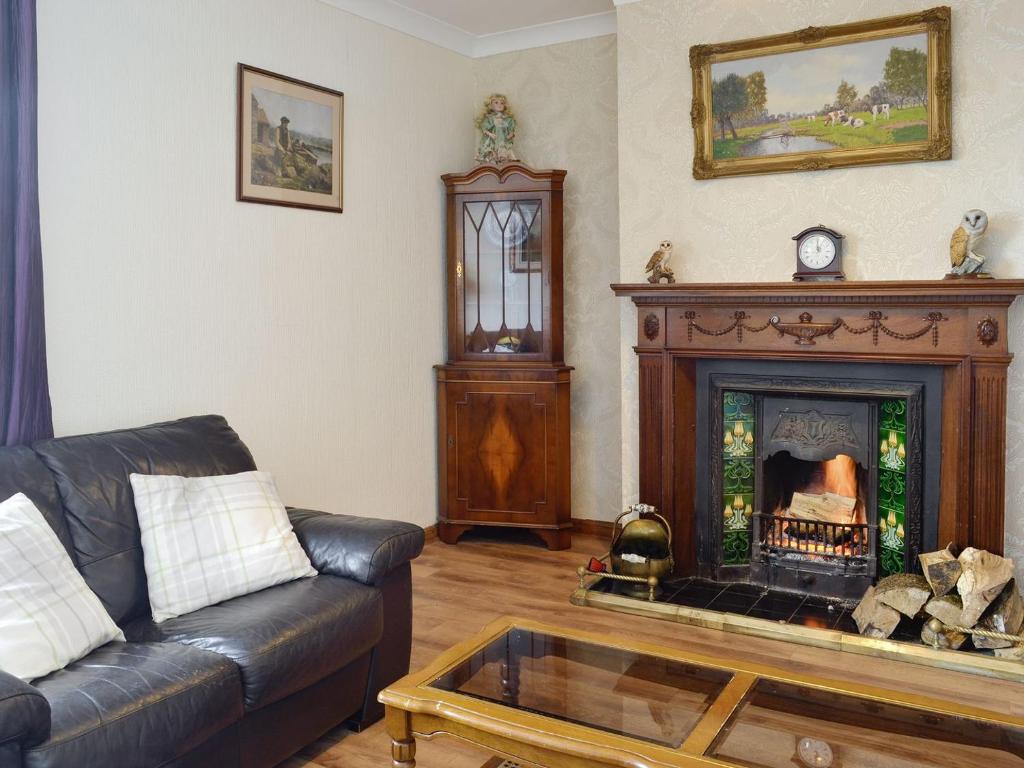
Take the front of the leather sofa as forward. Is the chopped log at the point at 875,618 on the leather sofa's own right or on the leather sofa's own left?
on the leather sofa's own left

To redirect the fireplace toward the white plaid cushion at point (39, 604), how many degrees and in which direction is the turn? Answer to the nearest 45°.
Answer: approximately 45° to its right

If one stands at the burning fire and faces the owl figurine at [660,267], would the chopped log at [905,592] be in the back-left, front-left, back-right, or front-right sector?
back-left

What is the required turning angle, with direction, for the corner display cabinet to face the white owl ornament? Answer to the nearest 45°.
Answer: approximately 45° to its left

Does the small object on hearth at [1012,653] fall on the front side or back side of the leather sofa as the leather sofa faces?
on the front side

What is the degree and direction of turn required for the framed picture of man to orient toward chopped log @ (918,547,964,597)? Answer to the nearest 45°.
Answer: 0° — it already faces it

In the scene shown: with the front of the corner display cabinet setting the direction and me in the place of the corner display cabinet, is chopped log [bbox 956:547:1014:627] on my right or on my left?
on my left

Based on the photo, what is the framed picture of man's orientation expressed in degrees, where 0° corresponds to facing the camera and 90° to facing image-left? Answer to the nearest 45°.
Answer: approximately 315°

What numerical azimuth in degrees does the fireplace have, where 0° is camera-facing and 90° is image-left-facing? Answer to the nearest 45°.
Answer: approximately 0°

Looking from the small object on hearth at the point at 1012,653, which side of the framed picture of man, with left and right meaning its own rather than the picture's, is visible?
front

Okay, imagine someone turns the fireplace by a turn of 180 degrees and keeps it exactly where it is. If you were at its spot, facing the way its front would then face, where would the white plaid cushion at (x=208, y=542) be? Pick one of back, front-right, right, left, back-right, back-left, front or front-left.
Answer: back-left

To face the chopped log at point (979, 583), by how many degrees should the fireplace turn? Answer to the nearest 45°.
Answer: approximately 45° to its left

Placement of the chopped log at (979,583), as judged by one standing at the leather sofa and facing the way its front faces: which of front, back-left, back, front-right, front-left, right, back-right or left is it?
front-left

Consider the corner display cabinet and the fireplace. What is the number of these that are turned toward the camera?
2
